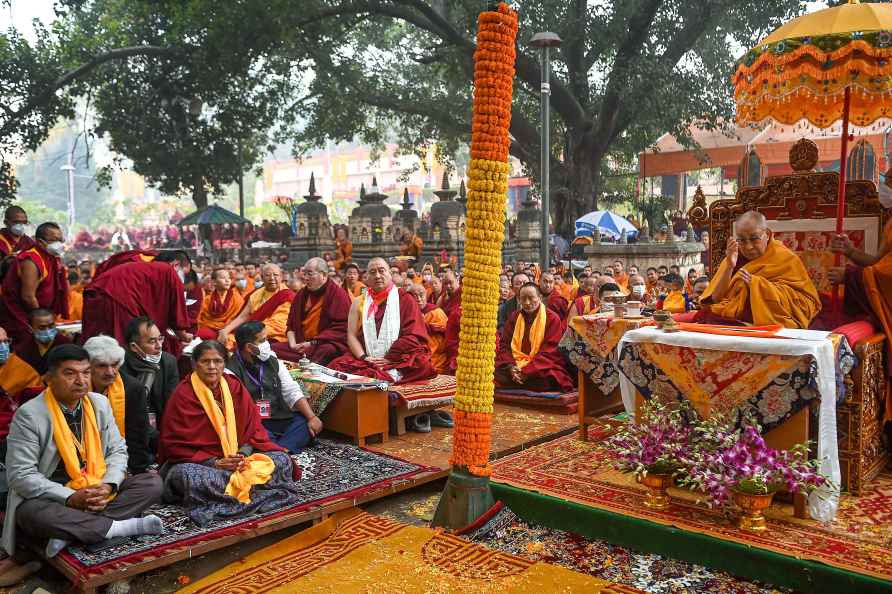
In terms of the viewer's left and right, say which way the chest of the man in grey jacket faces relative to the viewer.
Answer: facing the viewer and to the right of the viewer

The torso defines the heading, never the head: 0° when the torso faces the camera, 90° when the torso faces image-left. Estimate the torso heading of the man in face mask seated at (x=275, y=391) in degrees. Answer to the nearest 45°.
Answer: approximately 315°

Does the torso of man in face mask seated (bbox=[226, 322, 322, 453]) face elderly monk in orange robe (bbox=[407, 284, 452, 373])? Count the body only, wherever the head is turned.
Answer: no

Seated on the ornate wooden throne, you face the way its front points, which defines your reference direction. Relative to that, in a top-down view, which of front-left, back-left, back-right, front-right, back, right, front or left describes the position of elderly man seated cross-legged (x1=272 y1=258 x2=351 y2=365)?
front-right

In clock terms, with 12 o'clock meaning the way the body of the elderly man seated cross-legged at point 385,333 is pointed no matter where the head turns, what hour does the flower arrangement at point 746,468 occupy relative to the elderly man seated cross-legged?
The flower arrangement is roughly at 11 o'clock from the elderly man seated cross-legged.

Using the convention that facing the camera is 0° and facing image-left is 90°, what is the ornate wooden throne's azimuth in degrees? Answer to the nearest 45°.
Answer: approximately 45°

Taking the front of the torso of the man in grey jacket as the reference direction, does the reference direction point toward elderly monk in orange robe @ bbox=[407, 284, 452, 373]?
no

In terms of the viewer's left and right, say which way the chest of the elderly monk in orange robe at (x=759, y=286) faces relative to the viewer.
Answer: facing the viewer and to the left of the viewer

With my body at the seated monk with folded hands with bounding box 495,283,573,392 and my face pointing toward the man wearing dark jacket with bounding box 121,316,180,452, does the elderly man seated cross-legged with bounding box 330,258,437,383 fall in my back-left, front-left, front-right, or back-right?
front-right

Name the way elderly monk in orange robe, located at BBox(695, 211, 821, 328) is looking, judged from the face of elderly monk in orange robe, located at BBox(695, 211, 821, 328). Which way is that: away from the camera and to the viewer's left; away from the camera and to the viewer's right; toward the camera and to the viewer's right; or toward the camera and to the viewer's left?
toward the camera and to the viewer's left

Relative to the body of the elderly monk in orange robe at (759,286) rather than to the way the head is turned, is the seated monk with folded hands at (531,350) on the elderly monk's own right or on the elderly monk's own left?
on the elderly monk's own right

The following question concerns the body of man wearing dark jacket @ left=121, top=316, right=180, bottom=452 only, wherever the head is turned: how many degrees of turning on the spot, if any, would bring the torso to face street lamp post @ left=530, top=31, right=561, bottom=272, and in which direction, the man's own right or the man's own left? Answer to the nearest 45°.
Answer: approximately 90° to the man's own left

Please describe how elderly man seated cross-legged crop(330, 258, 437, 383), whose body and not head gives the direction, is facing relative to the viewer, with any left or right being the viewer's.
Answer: facing the viewer

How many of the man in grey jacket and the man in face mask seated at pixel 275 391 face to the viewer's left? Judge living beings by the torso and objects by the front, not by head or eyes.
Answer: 0

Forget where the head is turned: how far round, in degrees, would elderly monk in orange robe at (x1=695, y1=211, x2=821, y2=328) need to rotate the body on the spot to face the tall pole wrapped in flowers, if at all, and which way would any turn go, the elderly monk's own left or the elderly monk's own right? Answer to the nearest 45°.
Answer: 0° — they already face it

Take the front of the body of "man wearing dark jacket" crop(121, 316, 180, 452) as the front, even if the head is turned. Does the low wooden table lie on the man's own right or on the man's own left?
on the man's own left

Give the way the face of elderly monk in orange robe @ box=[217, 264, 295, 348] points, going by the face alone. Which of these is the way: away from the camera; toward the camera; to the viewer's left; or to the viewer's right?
toward the camera

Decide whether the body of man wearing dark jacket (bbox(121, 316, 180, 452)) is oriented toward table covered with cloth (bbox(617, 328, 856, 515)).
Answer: yes
